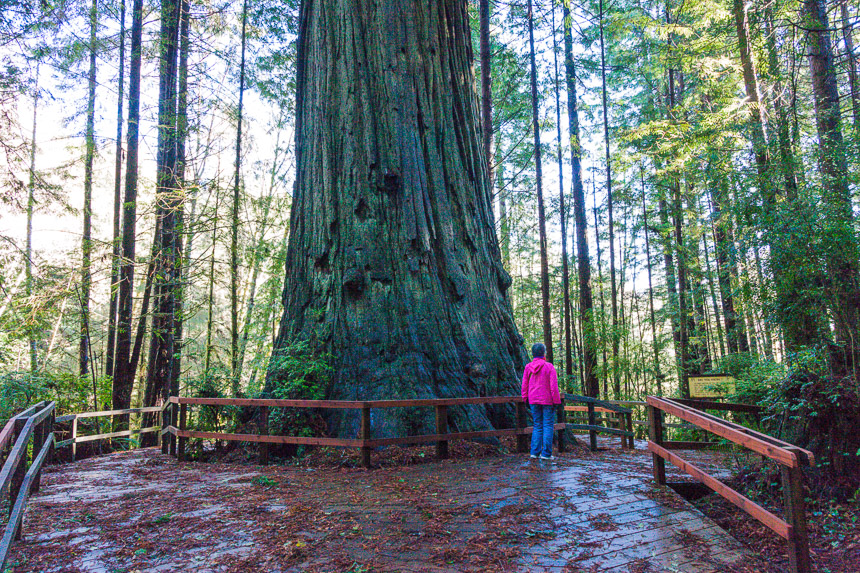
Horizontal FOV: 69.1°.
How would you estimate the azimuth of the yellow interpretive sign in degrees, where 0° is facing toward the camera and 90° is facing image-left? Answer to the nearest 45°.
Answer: approximately 0°

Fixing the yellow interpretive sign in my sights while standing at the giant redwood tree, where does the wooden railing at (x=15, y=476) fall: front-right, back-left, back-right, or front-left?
back-right

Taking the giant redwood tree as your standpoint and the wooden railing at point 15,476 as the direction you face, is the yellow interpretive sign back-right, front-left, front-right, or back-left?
back-left

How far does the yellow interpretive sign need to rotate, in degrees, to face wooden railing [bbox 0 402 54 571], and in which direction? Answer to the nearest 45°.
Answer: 0° — it already faces it
